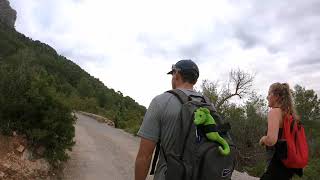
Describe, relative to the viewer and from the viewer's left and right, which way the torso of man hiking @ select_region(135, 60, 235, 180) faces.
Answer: facing away from the viewer and to the left of the viewer

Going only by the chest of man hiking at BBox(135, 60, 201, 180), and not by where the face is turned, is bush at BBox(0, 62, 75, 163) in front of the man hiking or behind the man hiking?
in front
